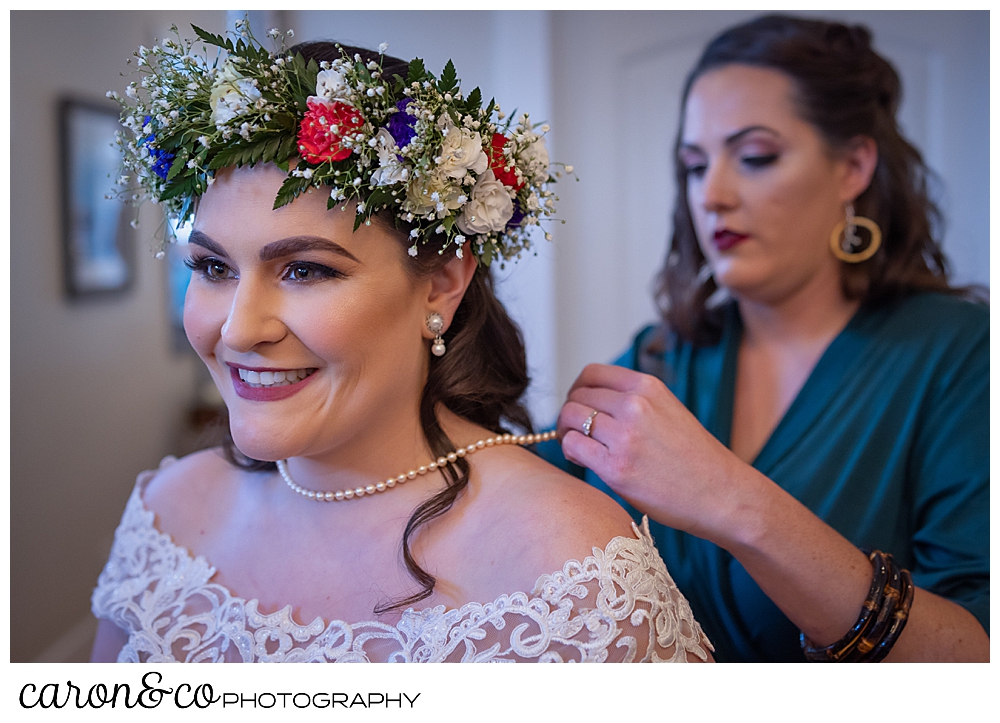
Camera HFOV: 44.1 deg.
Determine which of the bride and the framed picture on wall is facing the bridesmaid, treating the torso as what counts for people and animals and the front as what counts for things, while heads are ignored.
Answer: the framed picture on wall

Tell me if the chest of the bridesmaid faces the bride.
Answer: yes

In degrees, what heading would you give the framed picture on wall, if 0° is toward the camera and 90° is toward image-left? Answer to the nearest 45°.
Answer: approximately 315°

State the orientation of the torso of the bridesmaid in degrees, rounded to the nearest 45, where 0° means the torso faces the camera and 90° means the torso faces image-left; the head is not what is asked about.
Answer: approximately 45°

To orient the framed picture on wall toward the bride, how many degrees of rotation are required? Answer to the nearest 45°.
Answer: approximately 45° to its right

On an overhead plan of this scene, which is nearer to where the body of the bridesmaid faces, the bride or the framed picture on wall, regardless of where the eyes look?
the bride

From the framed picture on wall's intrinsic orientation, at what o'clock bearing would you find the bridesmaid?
The bridesmaid is roughly at 12 o'clock from the framed picture on wall.

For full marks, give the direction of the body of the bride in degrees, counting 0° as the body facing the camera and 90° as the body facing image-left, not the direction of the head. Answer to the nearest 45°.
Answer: approximately 45°

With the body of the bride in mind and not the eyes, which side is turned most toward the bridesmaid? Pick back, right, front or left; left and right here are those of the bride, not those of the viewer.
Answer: back
